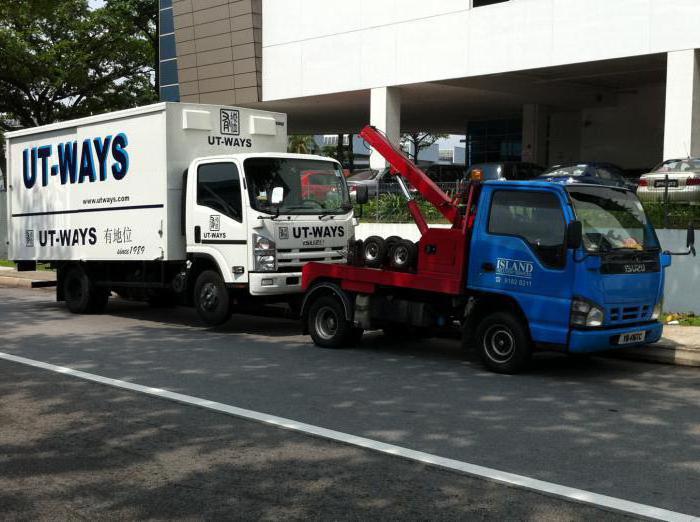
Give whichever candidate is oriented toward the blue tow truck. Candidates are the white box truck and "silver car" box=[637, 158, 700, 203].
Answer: the white box truck

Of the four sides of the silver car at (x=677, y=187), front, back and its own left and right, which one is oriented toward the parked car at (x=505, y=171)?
left

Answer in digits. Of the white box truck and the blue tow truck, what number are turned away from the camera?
0

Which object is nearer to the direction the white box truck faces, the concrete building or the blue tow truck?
the blue tow truck

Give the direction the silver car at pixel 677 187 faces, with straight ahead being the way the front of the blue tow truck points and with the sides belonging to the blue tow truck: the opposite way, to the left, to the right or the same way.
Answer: to the left

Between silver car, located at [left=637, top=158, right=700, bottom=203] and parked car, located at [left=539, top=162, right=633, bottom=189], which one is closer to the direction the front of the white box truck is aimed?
the silver car

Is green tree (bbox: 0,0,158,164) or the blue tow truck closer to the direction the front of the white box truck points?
the blue tow truck

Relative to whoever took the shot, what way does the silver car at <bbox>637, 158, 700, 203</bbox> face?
facing away from the viewer and to the right of the viewer

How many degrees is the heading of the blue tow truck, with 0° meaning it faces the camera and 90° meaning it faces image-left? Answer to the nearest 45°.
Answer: approximately 315°

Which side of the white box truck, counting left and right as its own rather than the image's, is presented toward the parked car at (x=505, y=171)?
left
